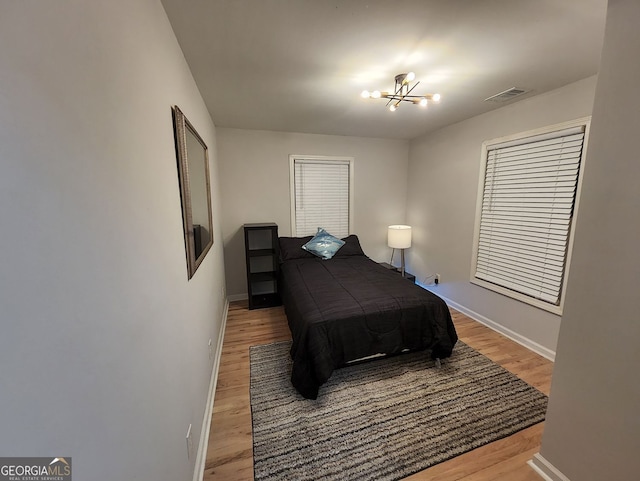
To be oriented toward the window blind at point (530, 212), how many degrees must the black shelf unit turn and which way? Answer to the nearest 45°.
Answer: approximately 45° to its left

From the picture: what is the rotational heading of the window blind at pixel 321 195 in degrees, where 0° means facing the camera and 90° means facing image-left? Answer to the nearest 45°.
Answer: approximately 0°

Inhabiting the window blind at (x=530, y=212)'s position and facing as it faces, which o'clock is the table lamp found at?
The table lamp is roughly at 2 o'clock from the window blind.

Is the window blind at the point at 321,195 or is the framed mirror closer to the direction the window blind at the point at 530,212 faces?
the framed mirror

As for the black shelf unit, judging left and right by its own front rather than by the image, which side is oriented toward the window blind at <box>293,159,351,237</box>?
left

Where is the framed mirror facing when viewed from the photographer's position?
facing to the right of the viewer

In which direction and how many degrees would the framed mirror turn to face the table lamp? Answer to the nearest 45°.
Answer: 0° — it already faces it

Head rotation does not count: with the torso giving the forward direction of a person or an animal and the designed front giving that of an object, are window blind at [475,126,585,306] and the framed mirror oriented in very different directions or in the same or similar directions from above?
very different directions

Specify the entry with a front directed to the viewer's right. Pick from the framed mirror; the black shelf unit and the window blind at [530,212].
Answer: the framed mirror

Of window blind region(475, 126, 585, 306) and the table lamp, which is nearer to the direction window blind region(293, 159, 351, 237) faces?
the window blind

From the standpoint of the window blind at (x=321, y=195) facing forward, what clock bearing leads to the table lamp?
The table lamp is roughly at 9 o'clock from the window blind.

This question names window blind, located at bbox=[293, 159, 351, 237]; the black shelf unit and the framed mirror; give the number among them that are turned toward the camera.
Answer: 2
